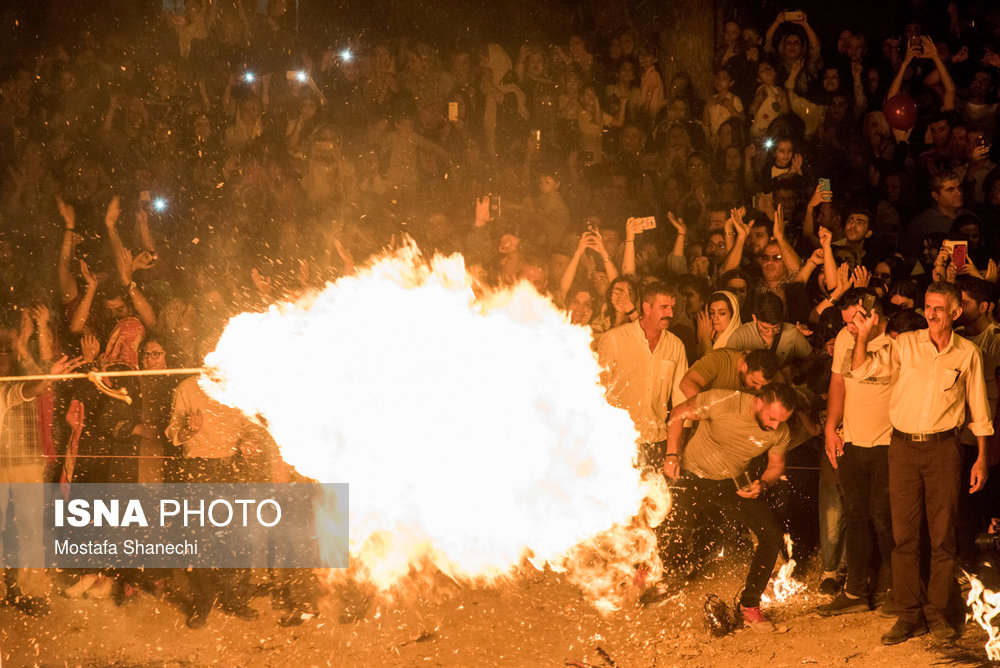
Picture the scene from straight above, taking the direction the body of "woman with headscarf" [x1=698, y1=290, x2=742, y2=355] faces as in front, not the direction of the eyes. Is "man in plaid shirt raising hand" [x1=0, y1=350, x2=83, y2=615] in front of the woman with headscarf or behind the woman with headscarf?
in front

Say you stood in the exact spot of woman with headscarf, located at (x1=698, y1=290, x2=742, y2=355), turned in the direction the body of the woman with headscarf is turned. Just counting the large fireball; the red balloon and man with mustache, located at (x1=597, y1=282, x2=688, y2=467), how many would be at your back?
1

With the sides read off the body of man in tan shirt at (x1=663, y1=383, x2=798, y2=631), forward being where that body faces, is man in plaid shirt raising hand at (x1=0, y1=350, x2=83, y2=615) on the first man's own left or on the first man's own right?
on the first man's own right

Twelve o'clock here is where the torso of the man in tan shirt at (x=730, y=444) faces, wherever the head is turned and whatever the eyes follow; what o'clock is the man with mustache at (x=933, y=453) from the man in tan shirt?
The man with mustache is roughly at 11 o'clock from the man in tan shirt.

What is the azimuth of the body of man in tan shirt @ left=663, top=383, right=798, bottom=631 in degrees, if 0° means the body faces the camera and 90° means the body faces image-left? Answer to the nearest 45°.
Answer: approximately 315°

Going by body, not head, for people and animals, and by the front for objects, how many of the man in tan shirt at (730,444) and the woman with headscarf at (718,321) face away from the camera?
0
